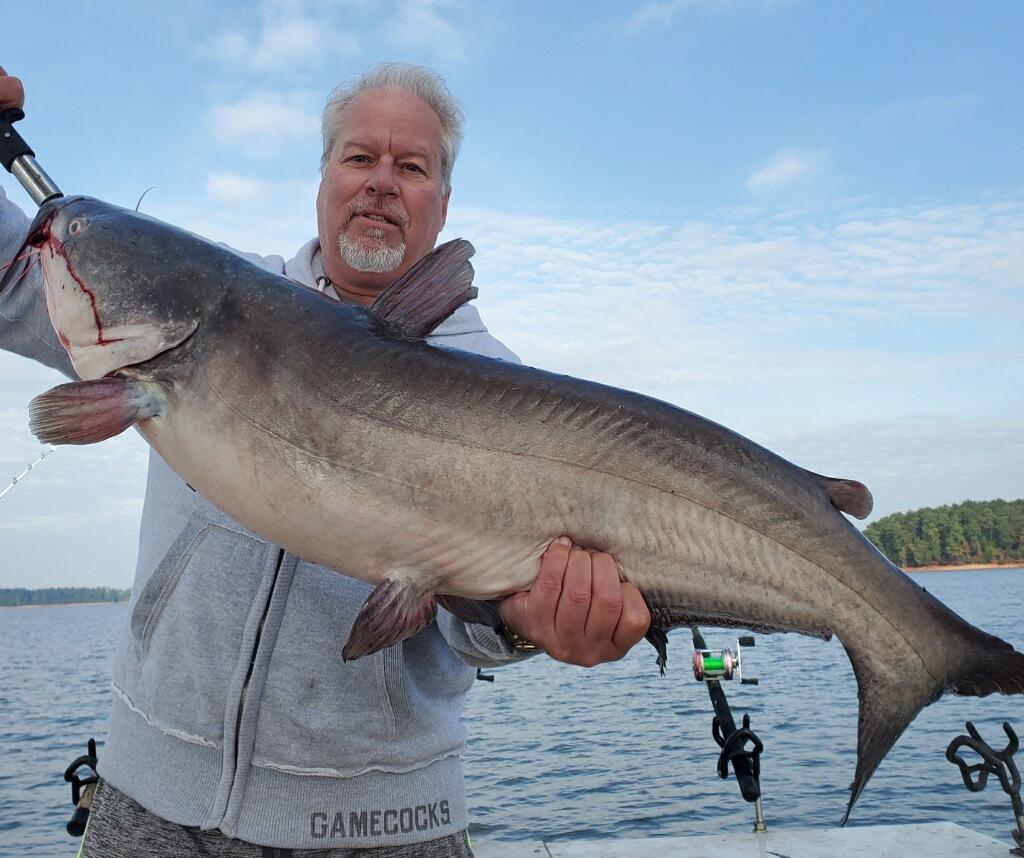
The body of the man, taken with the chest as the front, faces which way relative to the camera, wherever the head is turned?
toward the camera

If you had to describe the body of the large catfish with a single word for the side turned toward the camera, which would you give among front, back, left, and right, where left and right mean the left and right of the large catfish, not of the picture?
left

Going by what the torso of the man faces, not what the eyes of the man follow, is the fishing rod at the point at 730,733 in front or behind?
behind

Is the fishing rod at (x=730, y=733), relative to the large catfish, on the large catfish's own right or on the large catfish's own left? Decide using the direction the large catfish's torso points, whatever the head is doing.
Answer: on the large catfish's own right

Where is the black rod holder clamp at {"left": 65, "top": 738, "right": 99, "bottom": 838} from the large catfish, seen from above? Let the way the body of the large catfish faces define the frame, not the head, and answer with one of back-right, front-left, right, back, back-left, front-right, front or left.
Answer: front-right

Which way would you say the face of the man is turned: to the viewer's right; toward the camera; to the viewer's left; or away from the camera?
toward the camera
